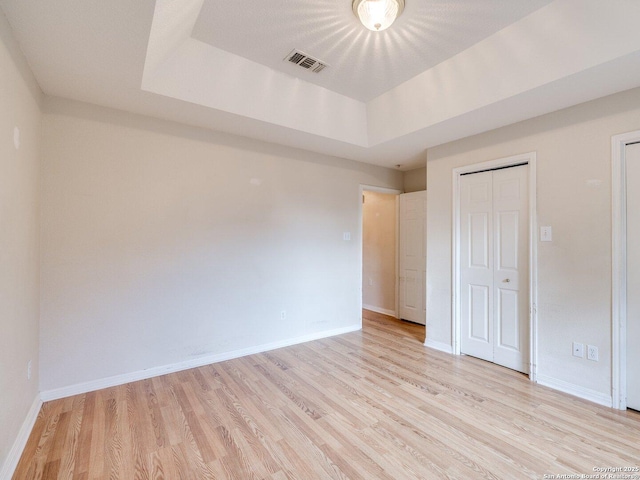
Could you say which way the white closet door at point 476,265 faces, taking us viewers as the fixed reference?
facing the viewer and to the left of the viewer

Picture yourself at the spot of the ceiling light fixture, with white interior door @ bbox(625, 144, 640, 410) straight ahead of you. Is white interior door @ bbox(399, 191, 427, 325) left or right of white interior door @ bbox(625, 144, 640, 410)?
left

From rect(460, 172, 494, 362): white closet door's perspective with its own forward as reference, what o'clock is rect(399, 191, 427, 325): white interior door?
The white interior door is roughly at 3 o'clock from the white closet door.

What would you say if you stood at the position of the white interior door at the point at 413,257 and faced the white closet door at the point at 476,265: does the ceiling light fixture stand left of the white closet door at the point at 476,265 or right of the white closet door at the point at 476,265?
right

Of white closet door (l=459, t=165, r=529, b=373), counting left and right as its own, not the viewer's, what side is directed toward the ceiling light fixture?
front

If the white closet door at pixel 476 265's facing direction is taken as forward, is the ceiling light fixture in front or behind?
in front

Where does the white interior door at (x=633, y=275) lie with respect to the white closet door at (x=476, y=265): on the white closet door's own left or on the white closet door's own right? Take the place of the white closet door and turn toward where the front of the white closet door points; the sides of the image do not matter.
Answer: on the white closet door's own left

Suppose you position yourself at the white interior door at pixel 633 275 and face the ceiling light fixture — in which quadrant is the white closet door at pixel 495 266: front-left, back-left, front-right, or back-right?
front-right

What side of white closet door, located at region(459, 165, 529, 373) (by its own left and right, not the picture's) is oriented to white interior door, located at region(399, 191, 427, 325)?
right
